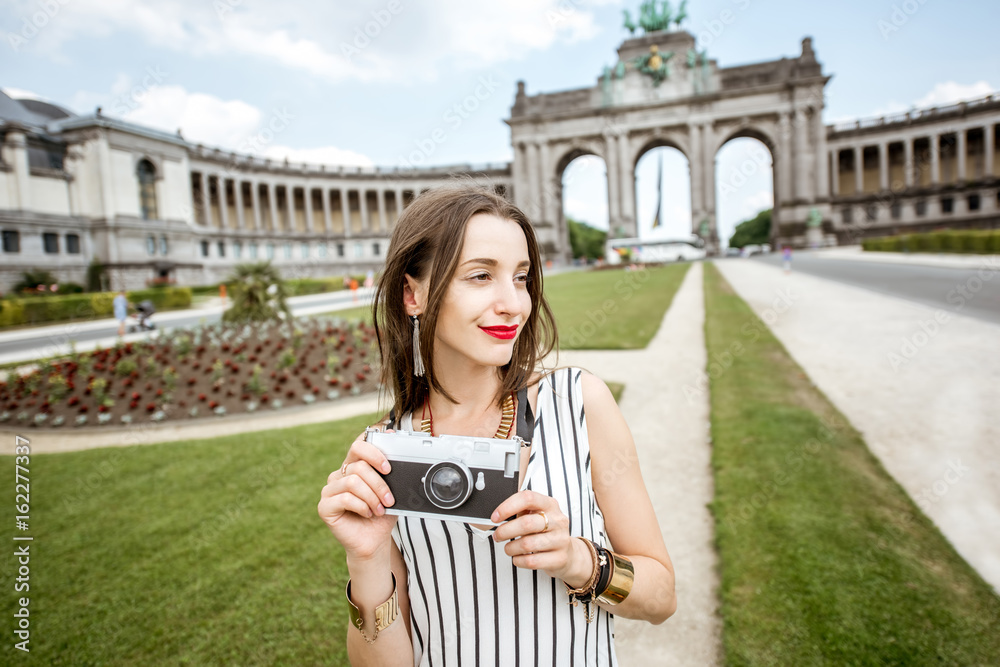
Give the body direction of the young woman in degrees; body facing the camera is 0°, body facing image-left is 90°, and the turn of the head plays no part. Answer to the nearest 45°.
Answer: approximately 0°

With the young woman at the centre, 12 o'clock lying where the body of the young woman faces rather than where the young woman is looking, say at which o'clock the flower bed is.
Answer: The flower bed is roughly at 5 o'clock from the young woman.

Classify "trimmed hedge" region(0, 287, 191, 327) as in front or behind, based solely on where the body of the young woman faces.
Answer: behind

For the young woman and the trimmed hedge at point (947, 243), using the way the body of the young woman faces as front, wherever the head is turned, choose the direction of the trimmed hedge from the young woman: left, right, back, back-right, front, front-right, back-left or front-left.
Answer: back-left
